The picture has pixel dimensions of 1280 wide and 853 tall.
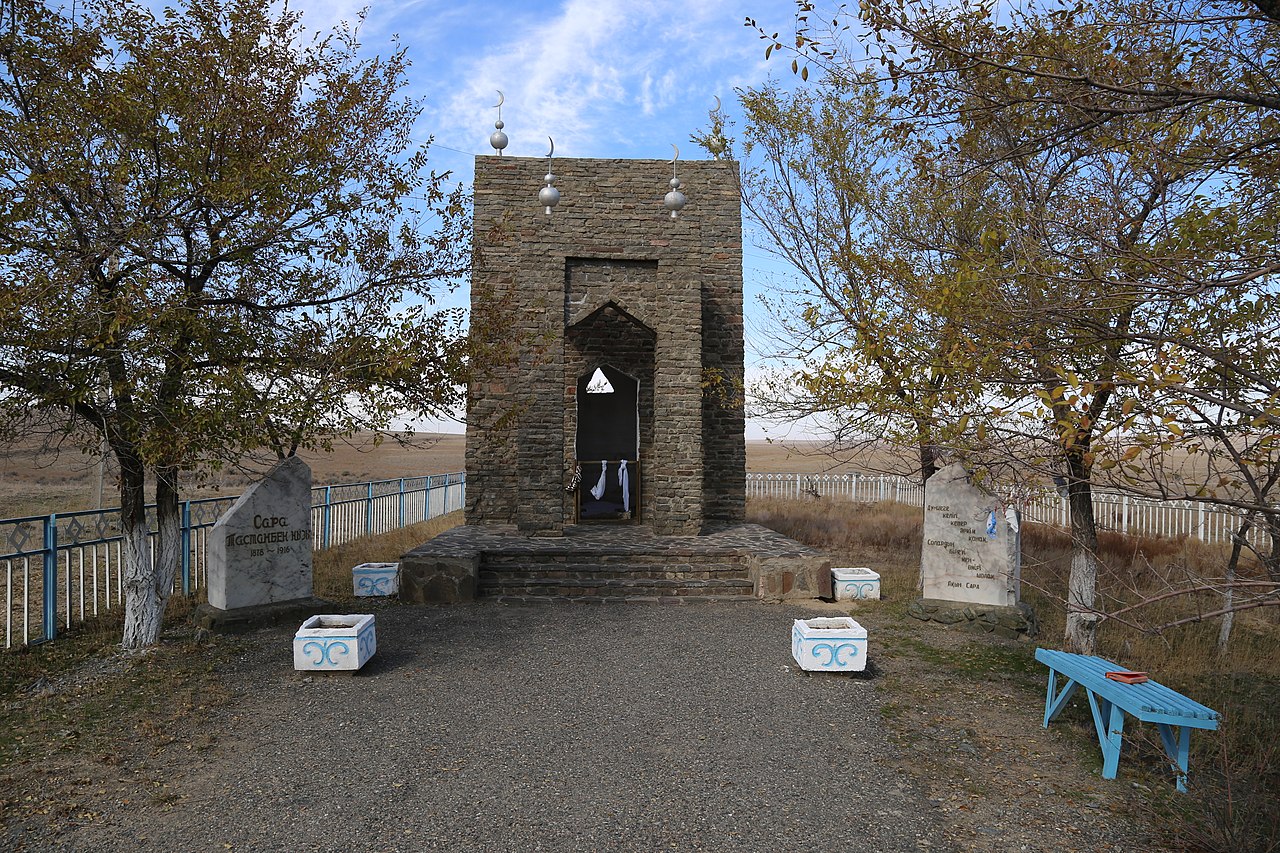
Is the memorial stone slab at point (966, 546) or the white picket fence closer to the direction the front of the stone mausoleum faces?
the memorial stone slab

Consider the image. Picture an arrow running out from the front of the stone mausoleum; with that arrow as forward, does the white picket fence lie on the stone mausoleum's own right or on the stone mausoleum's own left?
on the stone mausoleum's own left

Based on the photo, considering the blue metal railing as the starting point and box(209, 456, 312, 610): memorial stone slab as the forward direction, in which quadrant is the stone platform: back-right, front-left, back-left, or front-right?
front-left

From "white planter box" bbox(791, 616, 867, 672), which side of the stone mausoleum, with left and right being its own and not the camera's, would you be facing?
front

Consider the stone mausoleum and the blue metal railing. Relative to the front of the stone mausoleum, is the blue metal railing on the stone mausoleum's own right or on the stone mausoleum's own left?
on the stone mausoleum's own right

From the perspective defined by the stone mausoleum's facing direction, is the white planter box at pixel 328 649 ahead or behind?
ahead

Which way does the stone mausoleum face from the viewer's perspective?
toward the camera

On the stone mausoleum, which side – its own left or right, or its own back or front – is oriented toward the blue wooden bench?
front

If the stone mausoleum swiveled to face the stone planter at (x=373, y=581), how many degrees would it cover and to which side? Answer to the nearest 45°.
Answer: approximately 45° to its right

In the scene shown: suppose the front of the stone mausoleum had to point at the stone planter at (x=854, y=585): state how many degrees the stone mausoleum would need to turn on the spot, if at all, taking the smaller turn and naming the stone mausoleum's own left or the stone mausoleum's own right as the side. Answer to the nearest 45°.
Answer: approximately 45° to the stone mausoleum's own left

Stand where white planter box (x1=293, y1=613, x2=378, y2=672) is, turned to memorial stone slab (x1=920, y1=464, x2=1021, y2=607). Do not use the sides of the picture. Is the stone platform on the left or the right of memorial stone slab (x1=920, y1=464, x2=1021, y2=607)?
left

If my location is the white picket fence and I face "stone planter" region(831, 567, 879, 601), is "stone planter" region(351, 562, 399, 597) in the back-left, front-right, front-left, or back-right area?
front-right

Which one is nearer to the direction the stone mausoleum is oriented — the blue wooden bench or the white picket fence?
the blue wooden bench

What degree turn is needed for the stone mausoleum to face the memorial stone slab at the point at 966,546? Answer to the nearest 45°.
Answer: approximately 45° to its left
